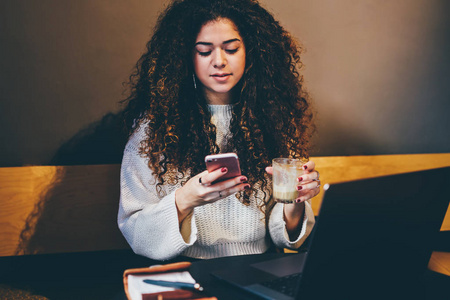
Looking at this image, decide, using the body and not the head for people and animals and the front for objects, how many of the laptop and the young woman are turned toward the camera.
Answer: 1

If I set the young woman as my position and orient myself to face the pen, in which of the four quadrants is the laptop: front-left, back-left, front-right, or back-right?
front-left

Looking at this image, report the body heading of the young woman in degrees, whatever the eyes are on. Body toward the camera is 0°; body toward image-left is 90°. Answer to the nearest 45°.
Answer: approximately 0°

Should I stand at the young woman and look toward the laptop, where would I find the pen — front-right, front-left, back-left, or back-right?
front-right

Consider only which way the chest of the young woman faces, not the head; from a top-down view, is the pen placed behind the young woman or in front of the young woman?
in front

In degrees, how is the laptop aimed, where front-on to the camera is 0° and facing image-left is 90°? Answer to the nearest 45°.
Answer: approximately 135°

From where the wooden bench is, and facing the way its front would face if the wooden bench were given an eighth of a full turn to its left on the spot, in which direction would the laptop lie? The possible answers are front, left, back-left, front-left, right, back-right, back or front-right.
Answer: front

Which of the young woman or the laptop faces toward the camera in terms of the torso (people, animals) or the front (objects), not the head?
the young woman

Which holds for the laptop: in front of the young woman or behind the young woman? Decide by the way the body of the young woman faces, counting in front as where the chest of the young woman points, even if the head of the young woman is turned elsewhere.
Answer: in front

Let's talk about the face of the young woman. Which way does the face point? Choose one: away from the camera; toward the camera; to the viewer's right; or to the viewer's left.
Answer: toward the camera

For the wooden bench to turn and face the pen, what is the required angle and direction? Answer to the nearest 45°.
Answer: approximately 45° to its left

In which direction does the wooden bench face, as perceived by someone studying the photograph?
facing the viewer
